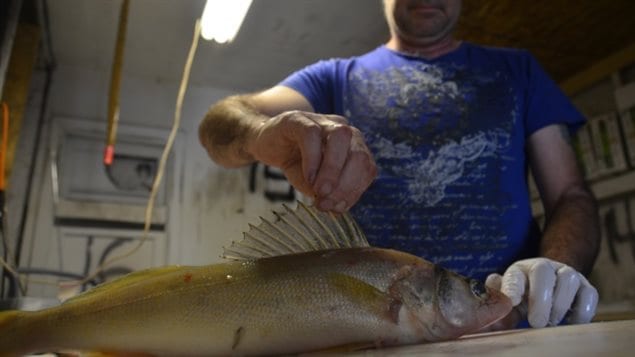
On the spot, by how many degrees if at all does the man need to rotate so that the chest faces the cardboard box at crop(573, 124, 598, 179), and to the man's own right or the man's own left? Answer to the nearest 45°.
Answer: approximately 135° to the man's own left

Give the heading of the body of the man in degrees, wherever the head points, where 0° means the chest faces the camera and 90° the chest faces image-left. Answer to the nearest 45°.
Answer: approximately 0°

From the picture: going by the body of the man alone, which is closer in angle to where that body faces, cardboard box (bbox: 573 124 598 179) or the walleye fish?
the walleye fish

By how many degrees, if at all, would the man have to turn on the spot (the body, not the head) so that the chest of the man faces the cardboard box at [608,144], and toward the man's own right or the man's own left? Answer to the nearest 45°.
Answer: approximately 135° to the man's own left

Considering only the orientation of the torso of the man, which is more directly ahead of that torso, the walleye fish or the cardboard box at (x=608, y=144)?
the walleye fish

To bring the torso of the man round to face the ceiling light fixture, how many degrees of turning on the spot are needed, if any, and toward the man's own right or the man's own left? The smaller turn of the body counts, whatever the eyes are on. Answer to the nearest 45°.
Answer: approximately 135° to the man's own right
